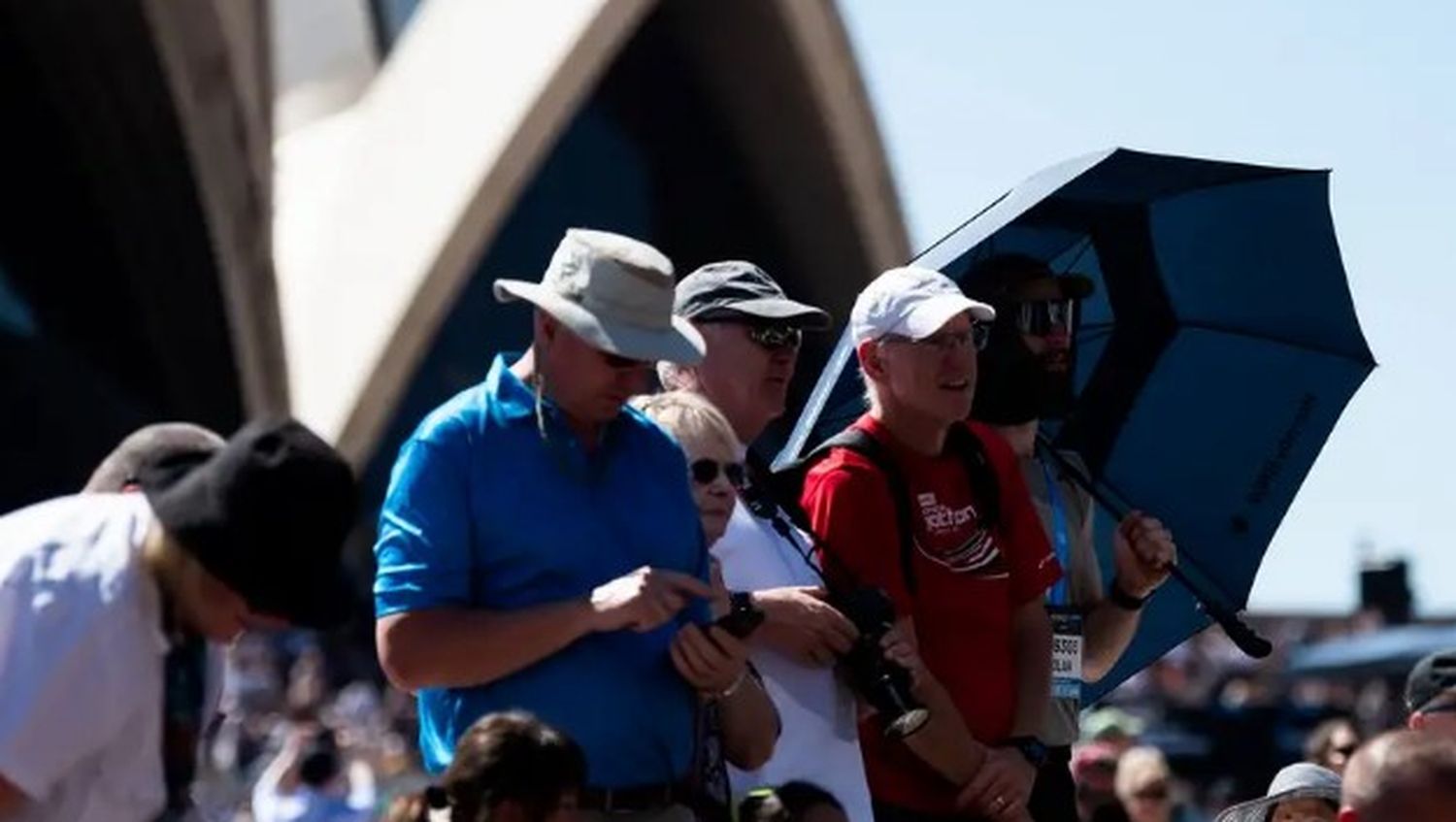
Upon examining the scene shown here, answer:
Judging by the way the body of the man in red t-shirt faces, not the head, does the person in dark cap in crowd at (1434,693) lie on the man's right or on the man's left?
on the man's left

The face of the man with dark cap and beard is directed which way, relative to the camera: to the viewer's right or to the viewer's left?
to the viewer's right

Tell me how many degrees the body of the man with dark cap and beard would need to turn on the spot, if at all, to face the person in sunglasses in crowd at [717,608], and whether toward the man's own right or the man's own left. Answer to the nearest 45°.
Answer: approximately 90° to the man's own right

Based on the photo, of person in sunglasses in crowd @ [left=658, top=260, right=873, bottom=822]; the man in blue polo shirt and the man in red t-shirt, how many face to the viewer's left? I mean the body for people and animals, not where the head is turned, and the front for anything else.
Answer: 0

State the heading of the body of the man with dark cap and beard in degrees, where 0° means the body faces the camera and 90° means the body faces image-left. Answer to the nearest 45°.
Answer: approximately 315°

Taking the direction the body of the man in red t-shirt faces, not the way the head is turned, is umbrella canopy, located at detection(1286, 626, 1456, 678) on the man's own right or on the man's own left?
on the man's own left

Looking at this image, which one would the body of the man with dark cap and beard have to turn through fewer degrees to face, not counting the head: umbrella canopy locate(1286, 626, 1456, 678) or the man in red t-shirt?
the man in red t-shirt

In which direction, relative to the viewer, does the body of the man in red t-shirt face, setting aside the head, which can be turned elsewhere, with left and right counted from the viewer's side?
facing the viewer and to the right of the viewer
